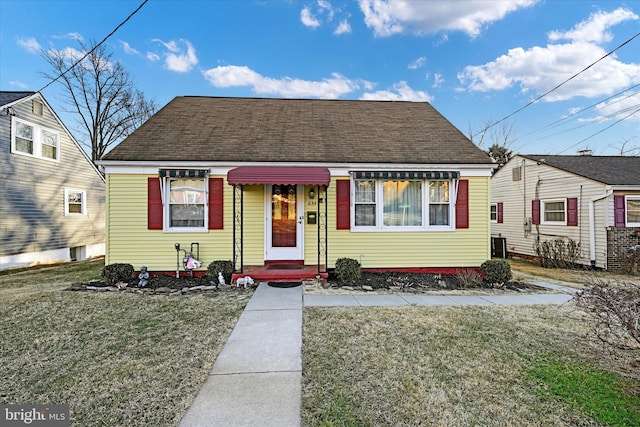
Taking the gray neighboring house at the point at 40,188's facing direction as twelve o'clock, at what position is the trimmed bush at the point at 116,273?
The trimmed bush is roughly at 10 o'clock from the gray neighboring house.

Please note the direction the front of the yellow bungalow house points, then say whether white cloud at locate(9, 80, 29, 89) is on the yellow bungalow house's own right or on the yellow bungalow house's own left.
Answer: on the yellow bungalow house's own right

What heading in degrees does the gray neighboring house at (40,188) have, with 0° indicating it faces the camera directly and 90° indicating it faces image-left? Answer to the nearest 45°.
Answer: approximately 45°

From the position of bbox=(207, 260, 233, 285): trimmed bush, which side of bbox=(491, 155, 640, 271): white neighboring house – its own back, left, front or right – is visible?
right

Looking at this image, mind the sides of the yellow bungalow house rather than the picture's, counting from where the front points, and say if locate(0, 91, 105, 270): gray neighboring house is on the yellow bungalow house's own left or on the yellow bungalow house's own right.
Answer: on the yellow bungalow house's own right
